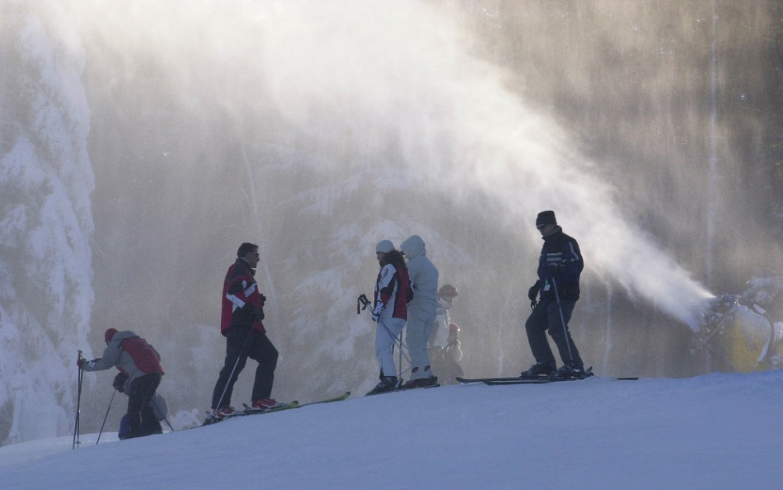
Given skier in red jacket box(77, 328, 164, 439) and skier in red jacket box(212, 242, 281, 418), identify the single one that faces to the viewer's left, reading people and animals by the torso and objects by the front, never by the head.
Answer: skier in red jacket box(77, 328, 164, 439)

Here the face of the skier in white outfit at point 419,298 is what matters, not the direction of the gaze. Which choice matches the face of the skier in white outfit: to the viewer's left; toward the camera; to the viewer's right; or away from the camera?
to the viewer's left

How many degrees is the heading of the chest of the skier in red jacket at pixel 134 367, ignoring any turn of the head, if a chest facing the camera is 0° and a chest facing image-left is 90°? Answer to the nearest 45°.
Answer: approximately 90°

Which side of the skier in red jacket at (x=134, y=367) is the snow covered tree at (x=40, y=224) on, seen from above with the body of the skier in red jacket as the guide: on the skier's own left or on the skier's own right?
on the skier's own right

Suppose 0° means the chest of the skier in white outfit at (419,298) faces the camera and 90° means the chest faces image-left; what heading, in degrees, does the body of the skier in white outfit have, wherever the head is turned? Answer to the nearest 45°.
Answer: approximately 90°

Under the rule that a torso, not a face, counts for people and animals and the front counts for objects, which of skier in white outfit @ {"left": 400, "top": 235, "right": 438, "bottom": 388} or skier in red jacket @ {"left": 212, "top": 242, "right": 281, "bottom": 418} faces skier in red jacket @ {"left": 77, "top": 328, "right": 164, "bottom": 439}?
the skier in white outfit

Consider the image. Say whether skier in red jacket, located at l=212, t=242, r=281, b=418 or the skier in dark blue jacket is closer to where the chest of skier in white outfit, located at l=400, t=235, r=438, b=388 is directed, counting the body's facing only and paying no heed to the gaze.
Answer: the skier in red jacket

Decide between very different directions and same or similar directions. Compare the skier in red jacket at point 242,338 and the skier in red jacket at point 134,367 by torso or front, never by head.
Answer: very different directions

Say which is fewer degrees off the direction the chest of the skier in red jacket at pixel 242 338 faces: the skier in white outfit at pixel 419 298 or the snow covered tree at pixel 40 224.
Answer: the skier in white outfit

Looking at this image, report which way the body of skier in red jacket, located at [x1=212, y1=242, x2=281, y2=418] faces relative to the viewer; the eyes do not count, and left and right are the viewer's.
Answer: facing to the right of the viewer
